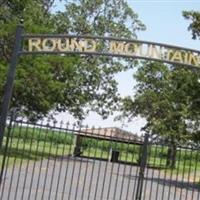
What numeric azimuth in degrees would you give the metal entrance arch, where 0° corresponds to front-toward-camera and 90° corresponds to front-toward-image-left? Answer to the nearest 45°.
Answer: approximately 0°
